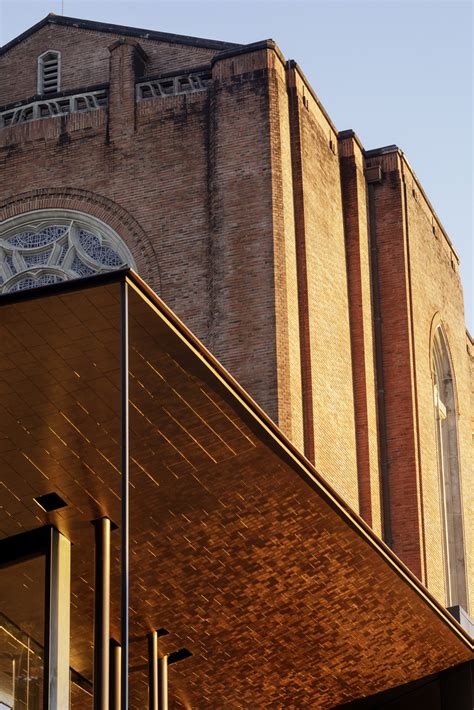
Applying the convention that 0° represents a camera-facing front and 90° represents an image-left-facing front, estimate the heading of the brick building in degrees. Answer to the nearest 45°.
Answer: approximately 45°
